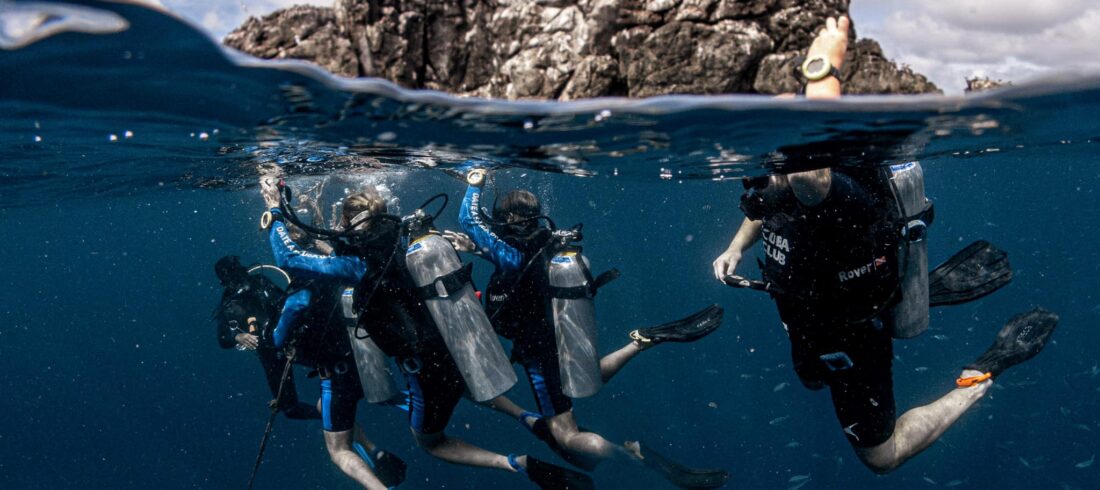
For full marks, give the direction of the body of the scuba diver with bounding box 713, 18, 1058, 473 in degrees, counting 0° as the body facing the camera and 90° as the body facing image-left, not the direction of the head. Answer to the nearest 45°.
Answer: approximately 45°

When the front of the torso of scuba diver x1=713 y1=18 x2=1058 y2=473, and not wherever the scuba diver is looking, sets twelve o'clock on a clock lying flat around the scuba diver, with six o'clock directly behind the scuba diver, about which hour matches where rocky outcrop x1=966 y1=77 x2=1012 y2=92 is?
The rocky outcrop is roughly at 5 o'clock from the scuba diver.

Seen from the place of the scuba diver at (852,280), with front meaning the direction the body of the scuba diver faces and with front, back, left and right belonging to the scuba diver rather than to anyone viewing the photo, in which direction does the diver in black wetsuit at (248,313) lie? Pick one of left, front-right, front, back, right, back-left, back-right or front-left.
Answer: front-right

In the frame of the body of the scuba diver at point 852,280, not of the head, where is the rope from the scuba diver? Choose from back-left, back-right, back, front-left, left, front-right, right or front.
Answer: front-right

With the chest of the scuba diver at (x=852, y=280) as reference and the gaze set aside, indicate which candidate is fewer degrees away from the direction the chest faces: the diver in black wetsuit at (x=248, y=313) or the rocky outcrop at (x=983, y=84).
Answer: the diver in black wetsuit

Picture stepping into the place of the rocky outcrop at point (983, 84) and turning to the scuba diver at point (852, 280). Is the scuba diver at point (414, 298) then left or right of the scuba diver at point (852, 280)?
right

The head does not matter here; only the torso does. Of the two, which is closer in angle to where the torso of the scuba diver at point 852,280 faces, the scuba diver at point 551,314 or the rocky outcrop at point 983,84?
the scuba diver

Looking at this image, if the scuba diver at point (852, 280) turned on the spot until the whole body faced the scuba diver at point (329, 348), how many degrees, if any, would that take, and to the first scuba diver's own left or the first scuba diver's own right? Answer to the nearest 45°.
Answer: approximately 45° to the first scuba diver's own right
